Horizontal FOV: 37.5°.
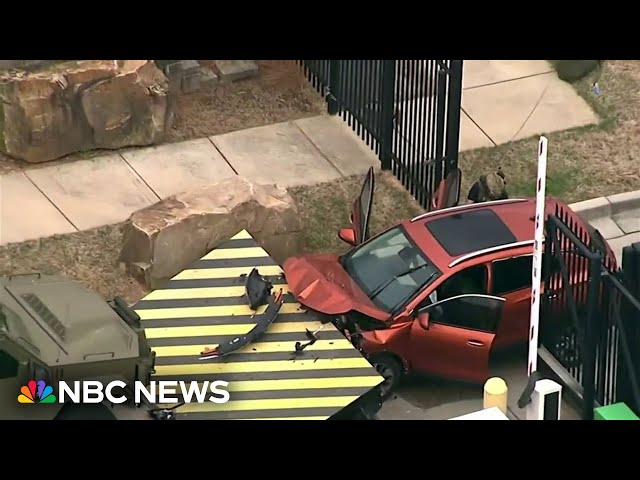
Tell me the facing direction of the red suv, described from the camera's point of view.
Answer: facing the viewer and to the left of the viewer

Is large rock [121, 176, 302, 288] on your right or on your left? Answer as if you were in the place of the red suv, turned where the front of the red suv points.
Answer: on your right

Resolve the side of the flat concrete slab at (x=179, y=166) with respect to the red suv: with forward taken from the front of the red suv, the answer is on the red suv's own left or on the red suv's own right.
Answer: on the red suv's own right
